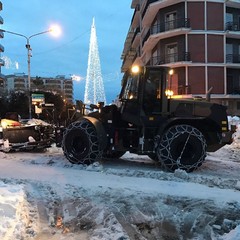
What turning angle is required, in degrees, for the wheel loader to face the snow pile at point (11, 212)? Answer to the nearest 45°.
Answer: approximately 45° to its left

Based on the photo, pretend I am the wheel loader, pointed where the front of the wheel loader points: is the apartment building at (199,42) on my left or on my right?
on my right

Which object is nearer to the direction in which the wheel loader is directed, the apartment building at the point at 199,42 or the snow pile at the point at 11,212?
the snow pile

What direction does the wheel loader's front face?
to the viewer's left
